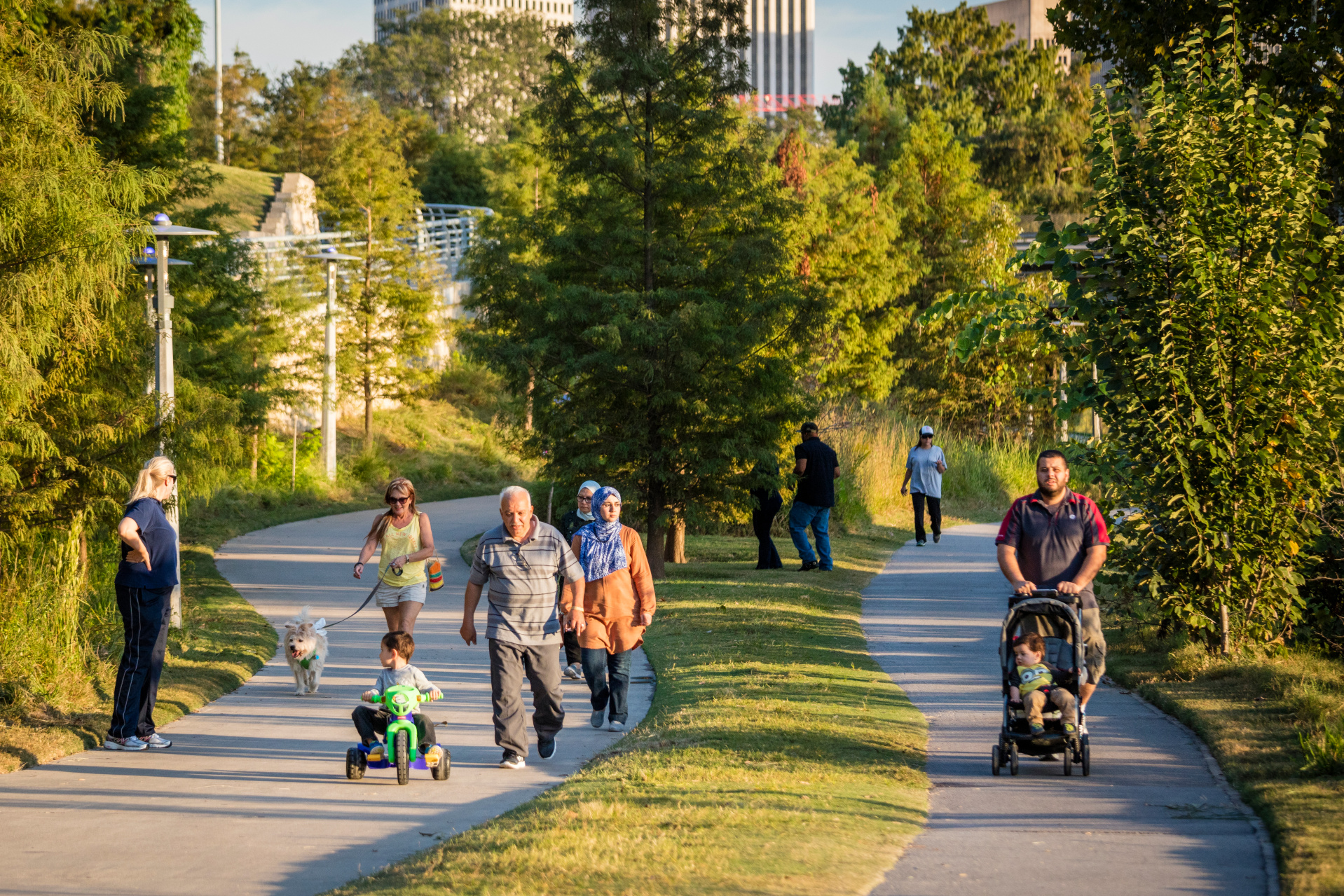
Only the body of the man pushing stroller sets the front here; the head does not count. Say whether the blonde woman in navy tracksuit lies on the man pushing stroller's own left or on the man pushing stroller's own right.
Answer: on the man pushing stroller's own right

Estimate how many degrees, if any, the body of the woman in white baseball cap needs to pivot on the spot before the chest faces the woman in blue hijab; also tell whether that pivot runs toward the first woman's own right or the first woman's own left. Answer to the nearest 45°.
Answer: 0° — they already face them

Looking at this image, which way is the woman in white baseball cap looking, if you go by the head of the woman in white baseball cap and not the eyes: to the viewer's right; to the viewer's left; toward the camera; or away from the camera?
toward the camera

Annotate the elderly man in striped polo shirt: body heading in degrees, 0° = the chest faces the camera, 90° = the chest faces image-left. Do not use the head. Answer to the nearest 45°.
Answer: approximately 0°

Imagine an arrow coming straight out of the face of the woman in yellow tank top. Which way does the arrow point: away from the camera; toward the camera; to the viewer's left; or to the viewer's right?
toward the camera

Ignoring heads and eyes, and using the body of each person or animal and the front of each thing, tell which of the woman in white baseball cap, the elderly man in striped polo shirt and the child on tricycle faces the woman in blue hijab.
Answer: the woman in white baseball cap

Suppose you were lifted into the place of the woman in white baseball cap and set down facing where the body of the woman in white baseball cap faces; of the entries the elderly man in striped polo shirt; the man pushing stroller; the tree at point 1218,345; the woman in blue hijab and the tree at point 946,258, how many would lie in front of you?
4

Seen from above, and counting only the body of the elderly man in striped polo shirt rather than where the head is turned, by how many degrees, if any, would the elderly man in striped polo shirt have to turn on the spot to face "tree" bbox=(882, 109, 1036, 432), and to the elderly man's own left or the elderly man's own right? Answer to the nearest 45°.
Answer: approximately 180°

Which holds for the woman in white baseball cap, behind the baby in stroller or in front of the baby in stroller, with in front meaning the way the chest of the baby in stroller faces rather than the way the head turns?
behind

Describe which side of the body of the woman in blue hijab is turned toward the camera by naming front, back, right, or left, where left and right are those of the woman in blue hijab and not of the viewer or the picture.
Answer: front

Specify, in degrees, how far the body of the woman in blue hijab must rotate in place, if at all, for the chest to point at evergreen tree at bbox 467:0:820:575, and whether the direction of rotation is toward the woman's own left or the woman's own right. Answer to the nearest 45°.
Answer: approximately 180°

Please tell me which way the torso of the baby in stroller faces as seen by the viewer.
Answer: toward the camera

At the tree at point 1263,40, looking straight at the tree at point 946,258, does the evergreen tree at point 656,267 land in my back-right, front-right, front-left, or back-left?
front-left
